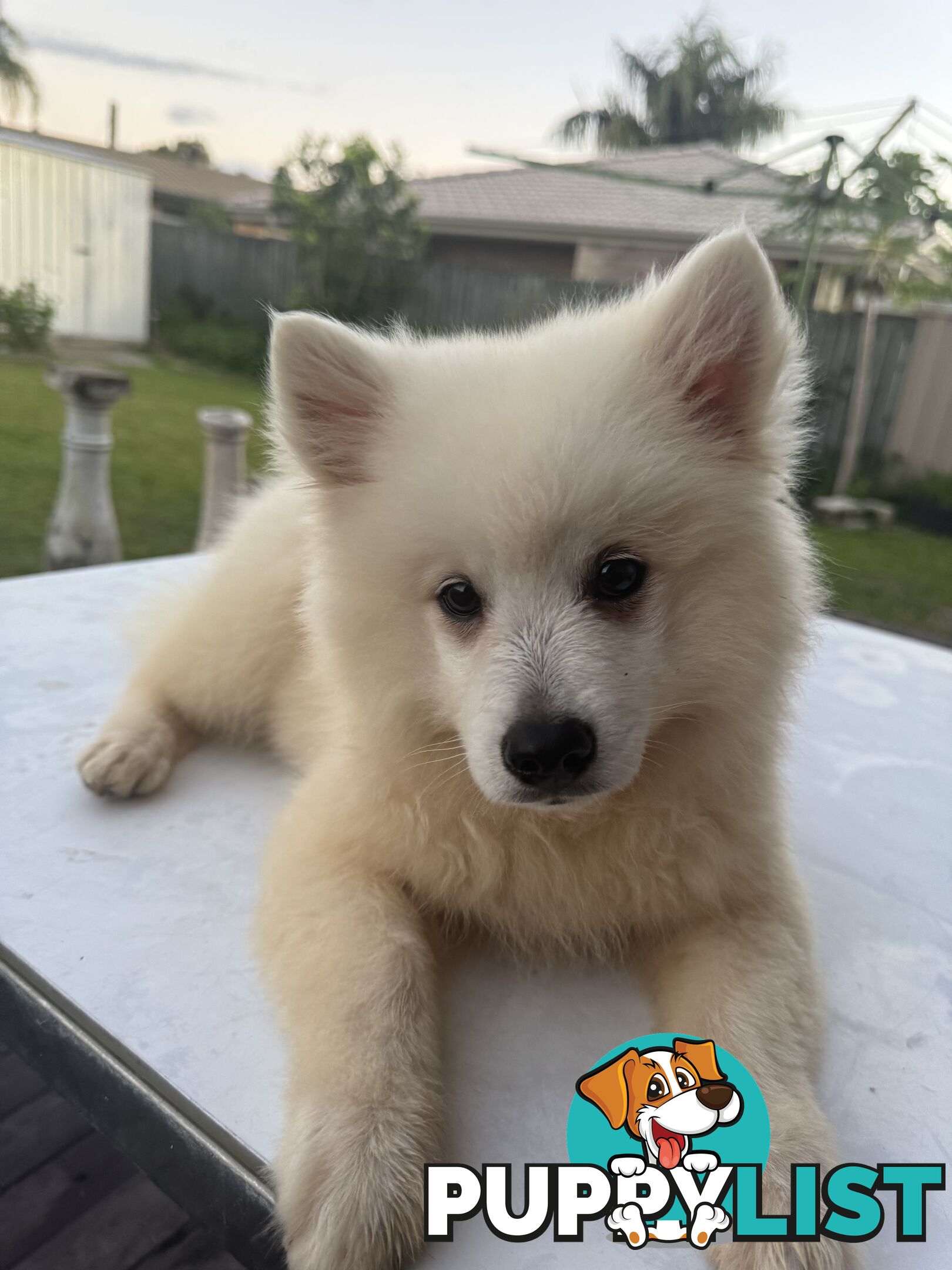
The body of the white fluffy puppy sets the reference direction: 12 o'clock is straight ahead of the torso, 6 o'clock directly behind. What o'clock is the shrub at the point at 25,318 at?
The shrub is roughly at 5 o'clock from the white fluffy puppy.

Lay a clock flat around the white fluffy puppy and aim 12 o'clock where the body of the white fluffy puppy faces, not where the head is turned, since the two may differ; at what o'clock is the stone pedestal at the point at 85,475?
The stone pedestal is roughly at 5 o'clock from the white fluffy puppy.

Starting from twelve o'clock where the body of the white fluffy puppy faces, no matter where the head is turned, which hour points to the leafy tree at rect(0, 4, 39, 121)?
The leafy tree is roughly at 5 o'clock from the white fluffy puppy.

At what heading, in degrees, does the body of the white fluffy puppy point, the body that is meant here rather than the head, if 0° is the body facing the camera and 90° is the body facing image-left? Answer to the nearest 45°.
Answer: approximately 0°

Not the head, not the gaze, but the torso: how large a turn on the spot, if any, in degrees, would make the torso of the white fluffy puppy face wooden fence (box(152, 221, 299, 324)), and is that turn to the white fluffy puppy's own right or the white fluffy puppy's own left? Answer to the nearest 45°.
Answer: approximately 180°

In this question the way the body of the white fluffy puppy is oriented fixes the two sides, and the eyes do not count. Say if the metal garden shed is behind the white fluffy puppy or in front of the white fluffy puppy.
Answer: behind

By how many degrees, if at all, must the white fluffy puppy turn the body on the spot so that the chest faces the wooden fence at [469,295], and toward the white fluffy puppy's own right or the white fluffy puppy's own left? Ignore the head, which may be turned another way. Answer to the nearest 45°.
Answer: approximately 180°

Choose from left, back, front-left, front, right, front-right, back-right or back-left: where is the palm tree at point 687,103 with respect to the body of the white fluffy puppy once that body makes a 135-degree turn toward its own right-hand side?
front-right

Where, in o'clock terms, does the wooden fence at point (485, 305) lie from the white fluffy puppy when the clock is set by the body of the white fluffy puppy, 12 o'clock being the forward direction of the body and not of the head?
The wooden fence is roughly at 6 o'clock from the white fluffy puppy.
